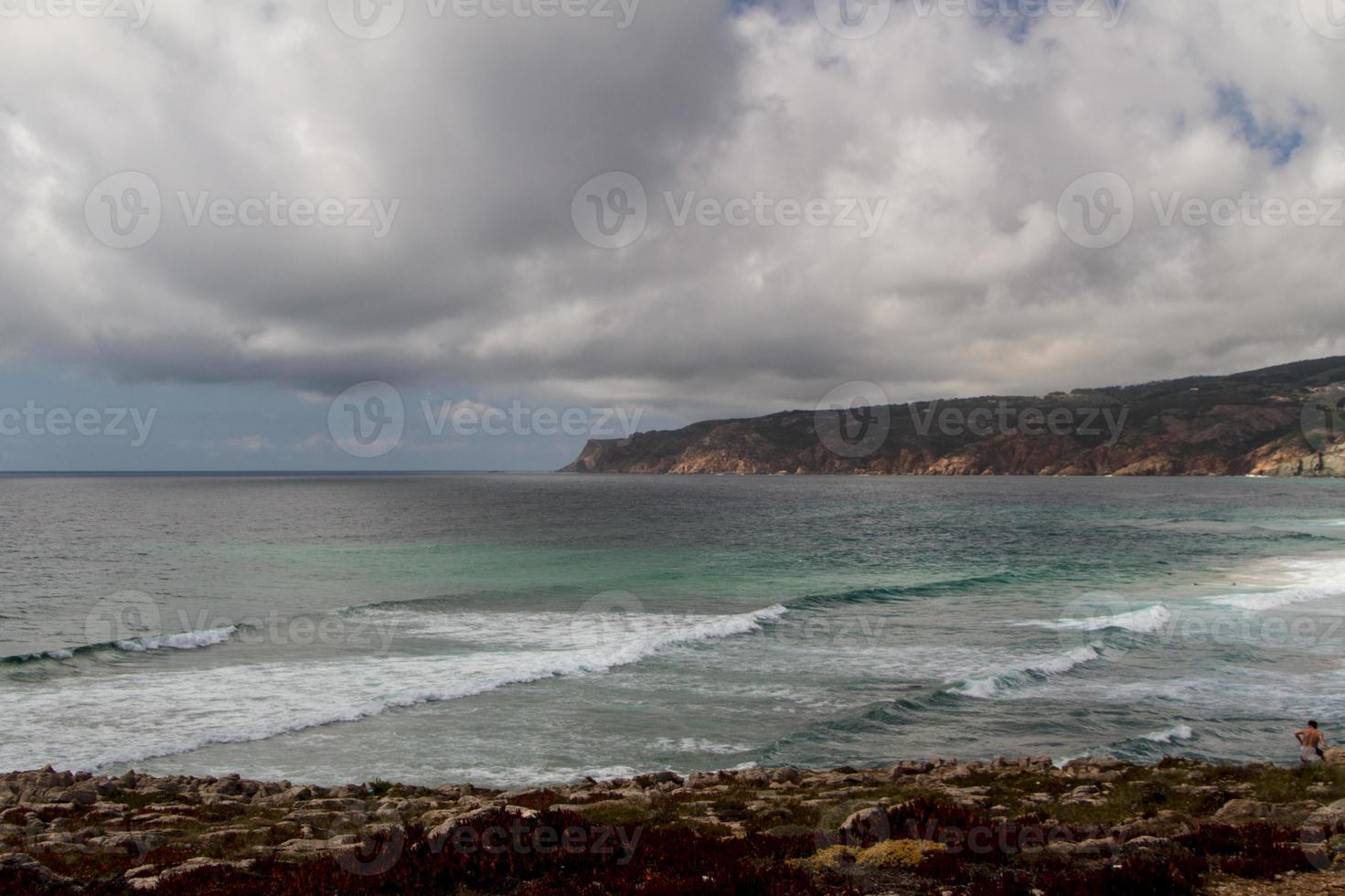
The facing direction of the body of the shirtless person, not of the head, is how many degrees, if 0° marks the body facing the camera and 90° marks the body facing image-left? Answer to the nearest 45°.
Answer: approximately 180°
